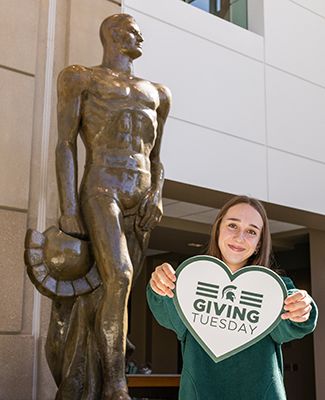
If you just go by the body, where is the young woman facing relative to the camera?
toward the camera

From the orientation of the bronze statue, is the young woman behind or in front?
in front

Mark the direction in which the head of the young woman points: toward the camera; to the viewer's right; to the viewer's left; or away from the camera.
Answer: toward the camera

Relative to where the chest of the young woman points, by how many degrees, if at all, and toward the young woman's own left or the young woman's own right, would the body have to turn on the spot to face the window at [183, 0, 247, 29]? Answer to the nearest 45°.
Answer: approximately 180°

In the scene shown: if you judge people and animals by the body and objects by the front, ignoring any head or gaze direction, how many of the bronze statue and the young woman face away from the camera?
0

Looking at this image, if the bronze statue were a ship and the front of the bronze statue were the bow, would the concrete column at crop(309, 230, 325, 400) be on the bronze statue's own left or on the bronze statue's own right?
on the bronze statue's own left

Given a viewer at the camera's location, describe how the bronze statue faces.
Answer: facing the viewer and to the right of the viewer

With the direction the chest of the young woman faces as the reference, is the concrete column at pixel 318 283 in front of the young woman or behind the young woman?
behind

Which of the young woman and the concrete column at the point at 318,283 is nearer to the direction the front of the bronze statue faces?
the young woman
